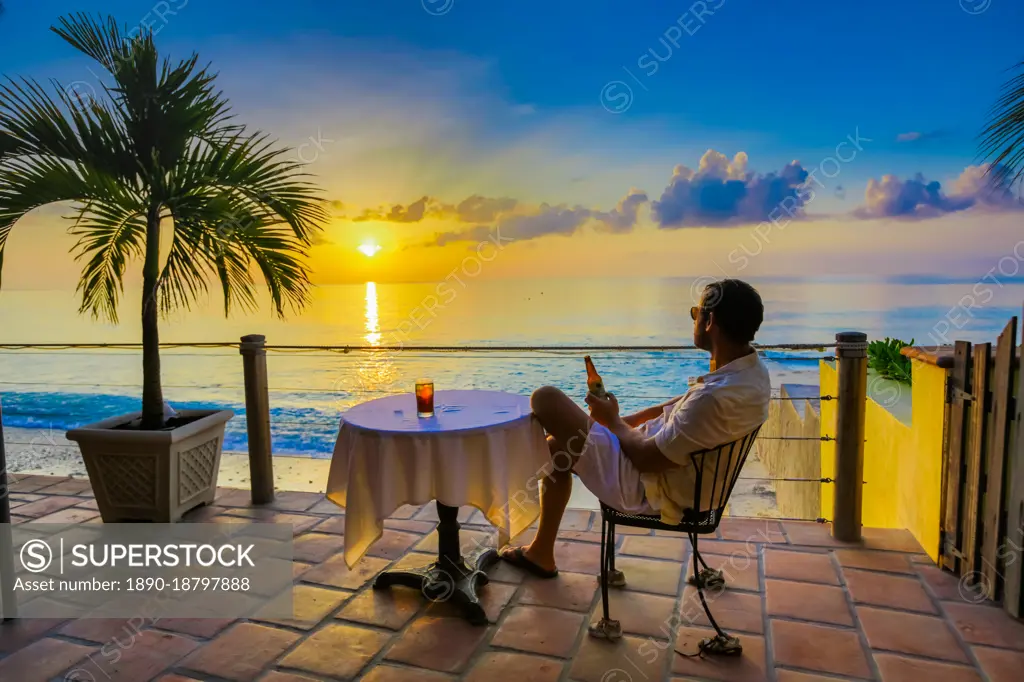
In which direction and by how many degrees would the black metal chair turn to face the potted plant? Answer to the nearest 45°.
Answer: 0° — it already faces it

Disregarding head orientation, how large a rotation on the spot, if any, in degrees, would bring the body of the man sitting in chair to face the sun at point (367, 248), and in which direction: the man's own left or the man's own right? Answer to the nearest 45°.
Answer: approximately 45° to the man's own right

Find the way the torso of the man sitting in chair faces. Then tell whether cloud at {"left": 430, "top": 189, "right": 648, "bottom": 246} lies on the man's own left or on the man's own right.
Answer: on the man's own right

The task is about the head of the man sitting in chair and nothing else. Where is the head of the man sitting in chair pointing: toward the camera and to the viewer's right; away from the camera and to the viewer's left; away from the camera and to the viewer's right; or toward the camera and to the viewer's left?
away from the camera and to the viewer's left

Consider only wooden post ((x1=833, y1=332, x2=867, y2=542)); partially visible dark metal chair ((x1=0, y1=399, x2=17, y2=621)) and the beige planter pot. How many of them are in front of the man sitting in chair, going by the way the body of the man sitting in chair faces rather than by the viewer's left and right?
2

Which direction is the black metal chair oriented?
to the viewer's left

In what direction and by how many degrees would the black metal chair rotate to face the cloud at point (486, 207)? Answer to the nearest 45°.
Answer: approximately 90° to its right

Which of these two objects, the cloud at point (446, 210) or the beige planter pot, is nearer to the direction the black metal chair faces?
the beige planter pot

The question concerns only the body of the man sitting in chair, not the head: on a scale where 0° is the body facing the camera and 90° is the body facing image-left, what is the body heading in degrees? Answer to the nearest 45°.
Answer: approximately 90°

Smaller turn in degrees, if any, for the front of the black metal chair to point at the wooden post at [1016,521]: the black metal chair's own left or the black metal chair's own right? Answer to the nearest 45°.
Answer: approximately 135° to the black metal chair's own right
